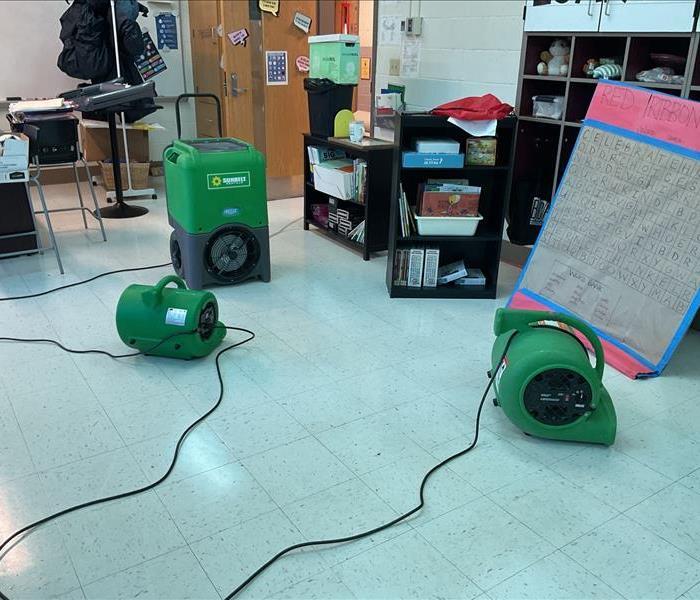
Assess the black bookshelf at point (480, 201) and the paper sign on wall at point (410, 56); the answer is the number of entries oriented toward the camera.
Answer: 2

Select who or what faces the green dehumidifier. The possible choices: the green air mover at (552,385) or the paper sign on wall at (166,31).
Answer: the paper sign on wall

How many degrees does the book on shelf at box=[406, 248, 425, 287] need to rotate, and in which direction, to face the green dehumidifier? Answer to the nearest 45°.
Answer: approximately 90° to its right

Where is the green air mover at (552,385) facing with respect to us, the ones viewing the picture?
facing away from the viewer and to the right of the viewer

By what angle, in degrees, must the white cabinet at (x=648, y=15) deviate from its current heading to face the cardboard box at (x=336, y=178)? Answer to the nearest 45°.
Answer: approximately 90° to its right

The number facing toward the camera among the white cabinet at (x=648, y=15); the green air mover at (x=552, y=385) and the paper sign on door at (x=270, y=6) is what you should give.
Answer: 2

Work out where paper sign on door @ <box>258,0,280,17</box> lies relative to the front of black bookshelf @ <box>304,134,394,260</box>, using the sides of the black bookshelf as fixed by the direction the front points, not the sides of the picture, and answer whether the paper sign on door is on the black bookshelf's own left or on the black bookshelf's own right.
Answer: on the black bookshelf's own right

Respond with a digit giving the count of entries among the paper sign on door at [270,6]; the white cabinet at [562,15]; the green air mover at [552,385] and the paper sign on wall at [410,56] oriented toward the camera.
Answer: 3

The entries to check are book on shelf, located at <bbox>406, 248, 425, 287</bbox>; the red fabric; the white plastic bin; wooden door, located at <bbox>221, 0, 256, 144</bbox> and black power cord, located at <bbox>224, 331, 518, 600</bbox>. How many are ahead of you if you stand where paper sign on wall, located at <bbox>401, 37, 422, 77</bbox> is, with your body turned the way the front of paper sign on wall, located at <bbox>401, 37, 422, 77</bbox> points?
4

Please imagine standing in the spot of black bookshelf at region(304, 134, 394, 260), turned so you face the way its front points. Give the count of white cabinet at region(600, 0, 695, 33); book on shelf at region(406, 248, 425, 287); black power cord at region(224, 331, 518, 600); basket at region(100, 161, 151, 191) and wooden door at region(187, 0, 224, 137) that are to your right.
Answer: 2

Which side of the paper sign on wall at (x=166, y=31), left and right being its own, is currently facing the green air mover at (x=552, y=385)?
front
